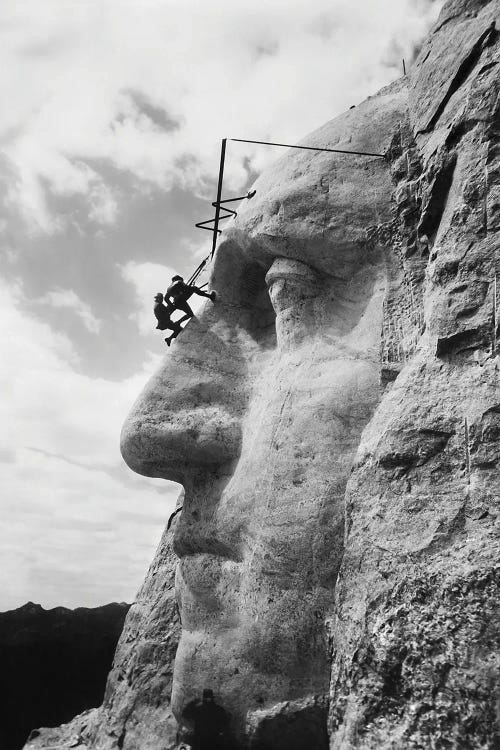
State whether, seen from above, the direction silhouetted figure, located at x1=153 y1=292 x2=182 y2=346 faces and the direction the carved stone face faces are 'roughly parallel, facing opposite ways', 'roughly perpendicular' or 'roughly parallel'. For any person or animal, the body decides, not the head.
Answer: roughly parallel, facing opposite ways

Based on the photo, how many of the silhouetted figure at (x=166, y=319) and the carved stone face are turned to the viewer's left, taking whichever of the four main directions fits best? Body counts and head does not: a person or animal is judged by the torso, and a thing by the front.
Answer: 1

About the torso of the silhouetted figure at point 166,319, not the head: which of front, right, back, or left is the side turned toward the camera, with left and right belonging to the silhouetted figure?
right

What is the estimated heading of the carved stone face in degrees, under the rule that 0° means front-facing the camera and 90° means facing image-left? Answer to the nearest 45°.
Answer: approximately 90°
